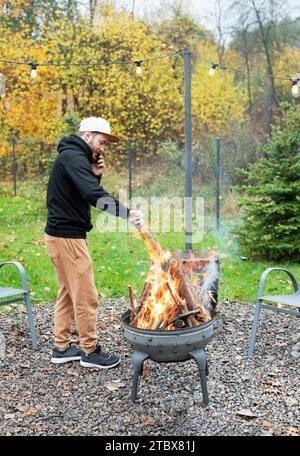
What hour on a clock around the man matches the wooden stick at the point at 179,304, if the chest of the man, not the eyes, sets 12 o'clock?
The wooden stick is roughly at 1 o'clock from the man.

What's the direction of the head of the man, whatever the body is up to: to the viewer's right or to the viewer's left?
to the viewer's right

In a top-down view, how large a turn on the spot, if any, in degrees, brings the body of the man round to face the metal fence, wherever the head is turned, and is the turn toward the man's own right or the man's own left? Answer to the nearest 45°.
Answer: approximately 90° to the man's own left

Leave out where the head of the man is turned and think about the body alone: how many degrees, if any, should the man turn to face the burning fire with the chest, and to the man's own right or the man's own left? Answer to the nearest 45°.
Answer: approximately 45° to the man's own right

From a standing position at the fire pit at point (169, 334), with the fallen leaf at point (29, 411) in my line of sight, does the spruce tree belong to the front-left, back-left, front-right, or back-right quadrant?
back-right

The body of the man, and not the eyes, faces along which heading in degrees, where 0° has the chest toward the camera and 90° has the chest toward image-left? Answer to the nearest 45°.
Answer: approximately 270°
